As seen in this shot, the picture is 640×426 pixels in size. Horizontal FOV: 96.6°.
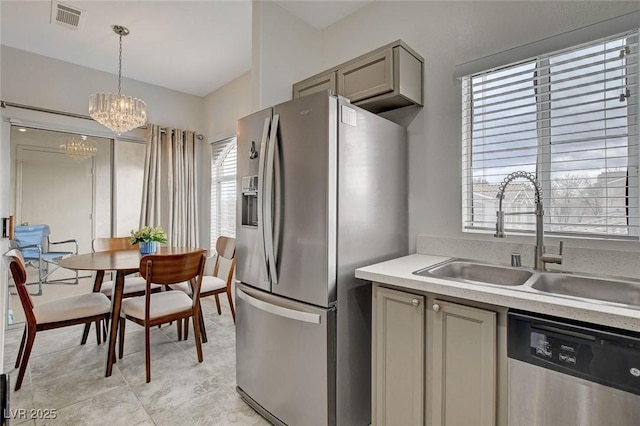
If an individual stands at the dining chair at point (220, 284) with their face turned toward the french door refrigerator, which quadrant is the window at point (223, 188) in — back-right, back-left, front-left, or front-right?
back-left

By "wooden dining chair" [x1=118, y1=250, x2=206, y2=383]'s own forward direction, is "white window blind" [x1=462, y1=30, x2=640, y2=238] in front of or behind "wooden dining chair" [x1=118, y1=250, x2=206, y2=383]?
behind

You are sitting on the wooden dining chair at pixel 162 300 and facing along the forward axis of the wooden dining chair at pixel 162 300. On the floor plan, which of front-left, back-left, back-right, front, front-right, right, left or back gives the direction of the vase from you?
front-right

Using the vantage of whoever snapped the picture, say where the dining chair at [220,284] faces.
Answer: facing the viewer and to the left of the viewer

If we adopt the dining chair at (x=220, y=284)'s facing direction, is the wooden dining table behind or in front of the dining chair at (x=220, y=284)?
in front

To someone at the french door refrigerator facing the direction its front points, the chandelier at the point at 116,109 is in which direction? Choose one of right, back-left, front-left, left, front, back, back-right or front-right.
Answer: right

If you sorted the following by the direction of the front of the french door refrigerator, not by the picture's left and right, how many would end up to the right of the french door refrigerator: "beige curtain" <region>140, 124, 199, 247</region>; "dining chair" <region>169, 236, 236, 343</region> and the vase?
3

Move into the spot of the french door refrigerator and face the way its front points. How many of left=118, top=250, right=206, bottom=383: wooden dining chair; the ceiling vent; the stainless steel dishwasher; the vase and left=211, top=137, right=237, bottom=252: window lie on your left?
1

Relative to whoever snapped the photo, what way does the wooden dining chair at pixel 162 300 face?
facing away from the viewer and to the left of the viewer

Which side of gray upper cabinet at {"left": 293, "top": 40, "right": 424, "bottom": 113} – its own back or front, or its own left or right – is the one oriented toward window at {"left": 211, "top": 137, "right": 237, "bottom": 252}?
right

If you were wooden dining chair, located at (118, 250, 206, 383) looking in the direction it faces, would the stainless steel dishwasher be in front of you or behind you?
behind

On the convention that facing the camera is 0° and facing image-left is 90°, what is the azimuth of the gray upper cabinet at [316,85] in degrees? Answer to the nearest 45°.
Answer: approximately 45°

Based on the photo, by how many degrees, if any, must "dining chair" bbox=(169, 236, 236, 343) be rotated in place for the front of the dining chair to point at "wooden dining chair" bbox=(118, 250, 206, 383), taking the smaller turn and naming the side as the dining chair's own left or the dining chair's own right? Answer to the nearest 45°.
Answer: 0° — it already faces it

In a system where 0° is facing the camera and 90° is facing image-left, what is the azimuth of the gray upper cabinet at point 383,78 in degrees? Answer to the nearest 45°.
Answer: approximately 45°
